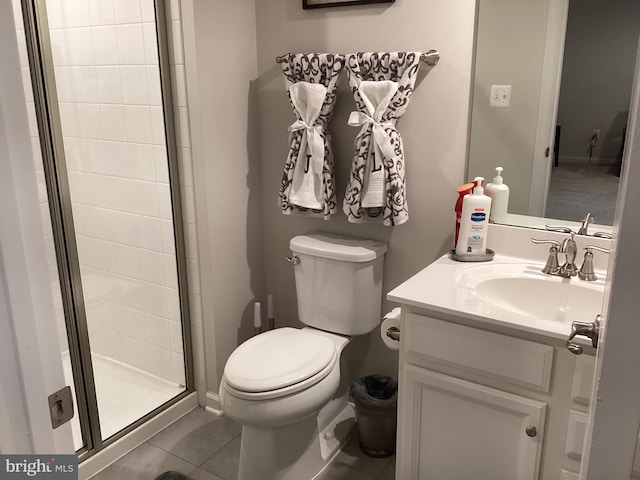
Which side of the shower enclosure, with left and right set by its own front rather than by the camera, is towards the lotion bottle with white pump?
front

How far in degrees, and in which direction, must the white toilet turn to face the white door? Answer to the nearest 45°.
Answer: approximately 45° to its left

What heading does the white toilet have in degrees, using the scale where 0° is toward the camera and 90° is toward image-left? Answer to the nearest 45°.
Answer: approximately 45°

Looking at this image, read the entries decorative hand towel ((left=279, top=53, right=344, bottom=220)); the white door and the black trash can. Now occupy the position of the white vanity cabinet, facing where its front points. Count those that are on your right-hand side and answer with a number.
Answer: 2

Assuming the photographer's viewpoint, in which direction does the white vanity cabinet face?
facing the viewer and to the left of the viewer

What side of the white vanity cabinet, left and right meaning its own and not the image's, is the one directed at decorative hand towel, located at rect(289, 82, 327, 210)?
right

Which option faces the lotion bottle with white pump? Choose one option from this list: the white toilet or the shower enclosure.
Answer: the shower enclosure

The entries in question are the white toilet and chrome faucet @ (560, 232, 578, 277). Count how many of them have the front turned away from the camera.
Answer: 0

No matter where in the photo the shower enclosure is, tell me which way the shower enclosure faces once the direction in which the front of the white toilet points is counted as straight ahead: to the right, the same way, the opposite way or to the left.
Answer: to the left

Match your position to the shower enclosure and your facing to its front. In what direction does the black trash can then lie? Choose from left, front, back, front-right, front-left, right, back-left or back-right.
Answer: front
